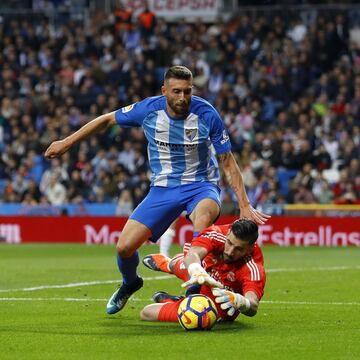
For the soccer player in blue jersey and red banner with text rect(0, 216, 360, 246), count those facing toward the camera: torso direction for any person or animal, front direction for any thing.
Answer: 2

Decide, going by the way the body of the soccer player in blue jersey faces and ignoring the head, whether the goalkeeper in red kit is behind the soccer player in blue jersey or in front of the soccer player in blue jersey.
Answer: in front

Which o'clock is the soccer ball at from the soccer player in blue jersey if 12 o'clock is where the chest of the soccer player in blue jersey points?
The soccer ball is roughly at 12 o'clock from the soccer player in blue jersey.

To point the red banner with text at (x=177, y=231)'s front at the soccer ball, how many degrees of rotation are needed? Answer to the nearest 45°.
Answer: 0° — it already faces it

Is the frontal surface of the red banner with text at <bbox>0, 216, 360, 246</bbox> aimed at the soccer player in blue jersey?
yes

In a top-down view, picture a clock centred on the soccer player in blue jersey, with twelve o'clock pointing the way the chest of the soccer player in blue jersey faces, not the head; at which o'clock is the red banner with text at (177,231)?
The red banner with text is roughly at 6 o'clock from the soccer player in blue jersey.

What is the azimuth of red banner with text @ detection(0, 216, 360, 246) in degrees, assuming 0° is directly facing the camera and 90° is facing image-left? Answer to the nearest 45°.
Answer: approximately 0°
